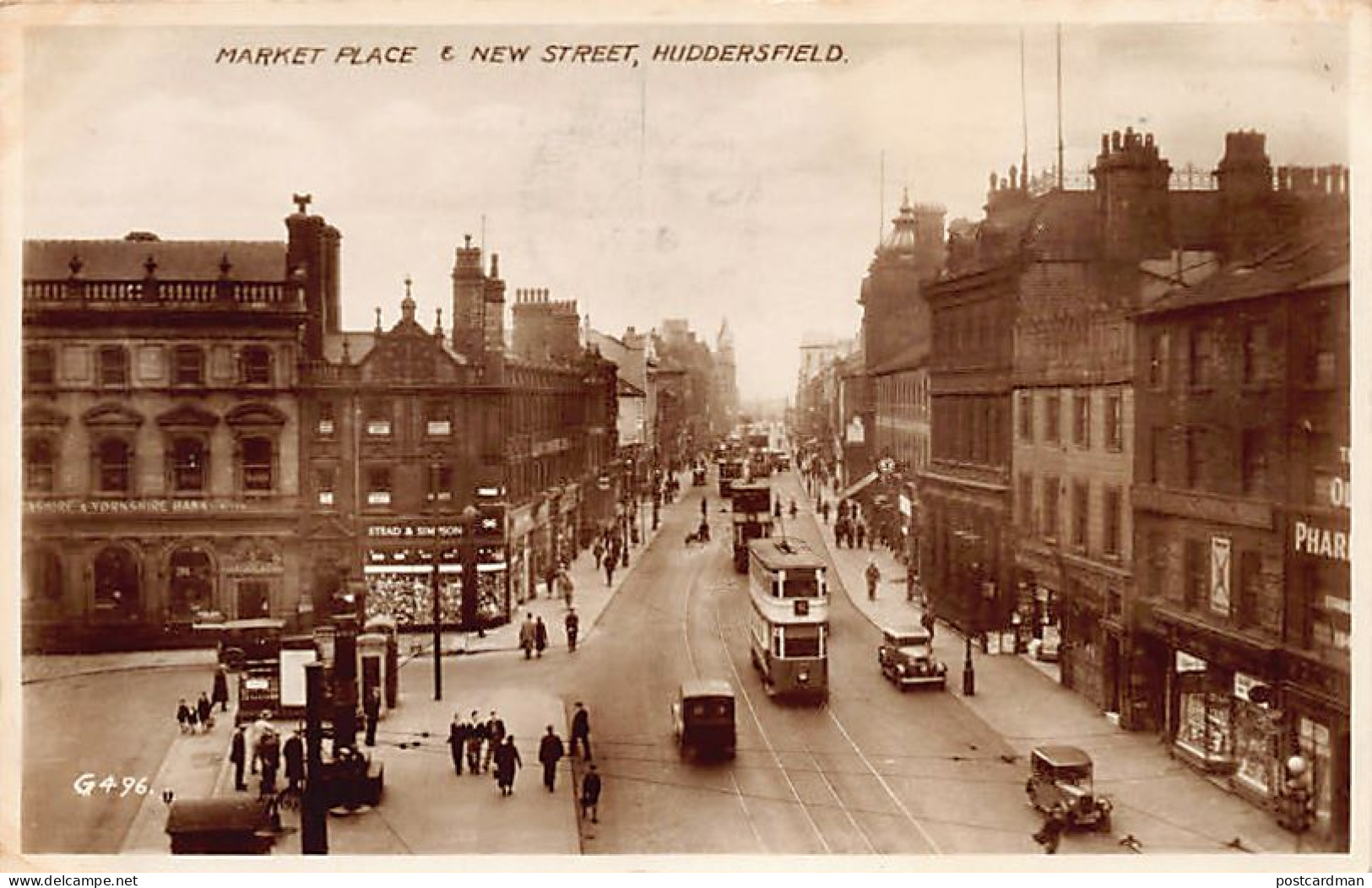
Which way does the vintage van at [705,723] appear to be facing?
away from the camera

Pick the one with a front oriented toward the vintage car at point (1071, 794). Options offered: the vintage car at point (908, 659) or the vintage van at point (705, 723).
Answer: the vintage car at point (908, 659)

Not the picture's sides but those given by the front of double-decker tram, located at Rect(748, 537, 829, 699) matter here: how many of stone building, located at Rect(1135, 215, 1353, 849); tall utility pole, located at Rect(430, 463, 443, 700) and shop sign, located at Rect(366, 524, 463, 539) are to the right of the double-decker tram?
2

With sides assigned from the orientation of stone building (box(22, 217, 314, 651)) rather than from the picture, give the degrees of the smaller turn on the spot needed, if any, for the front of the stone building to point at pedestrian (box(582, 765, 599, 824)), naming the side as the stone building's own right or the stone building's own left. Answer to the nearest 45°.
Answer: approximately 45° to the stone building's own left

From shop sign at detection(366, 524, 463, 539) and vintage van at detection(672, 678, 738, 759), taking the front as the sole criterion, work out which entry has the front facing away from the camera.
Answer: the vintage van

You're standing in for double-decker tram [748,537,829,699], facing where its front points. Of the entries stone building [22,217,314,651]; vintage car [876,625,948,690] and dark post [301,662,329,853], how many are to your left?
1

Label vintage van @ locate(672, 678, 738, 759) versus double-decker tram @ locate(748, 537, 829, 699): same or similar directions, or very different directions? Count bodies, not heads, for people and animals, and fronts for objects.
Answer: very different directions

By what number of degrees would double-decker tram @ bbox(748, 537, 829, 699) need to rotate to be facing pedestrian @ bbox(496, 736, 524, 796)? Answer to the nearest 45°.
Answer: approximately 45° to its right

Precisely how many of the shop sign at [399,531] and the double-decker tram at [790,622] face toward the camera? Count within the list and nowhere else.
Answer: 2

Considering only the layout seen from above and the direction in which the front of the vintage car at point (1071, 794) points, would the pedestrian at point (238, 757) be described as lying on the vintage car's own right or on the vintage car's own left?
on the vintage car's own right

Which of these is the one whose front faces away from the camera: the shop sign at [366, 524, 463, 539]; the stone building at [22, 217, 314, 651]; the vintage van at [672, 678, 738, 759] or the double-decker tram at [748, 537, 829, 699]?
the vintage van

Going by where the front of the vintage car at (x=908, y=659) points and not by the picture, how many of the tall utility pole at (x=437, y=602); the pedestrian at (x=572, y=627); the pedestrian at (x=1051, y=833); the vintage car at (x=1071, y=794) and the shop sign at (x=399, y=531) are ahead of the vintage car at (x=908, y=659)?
2

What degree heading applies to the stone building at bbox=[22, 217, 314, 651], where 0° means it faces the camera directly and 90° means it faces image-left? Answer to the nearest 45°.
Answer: approximately 0°
